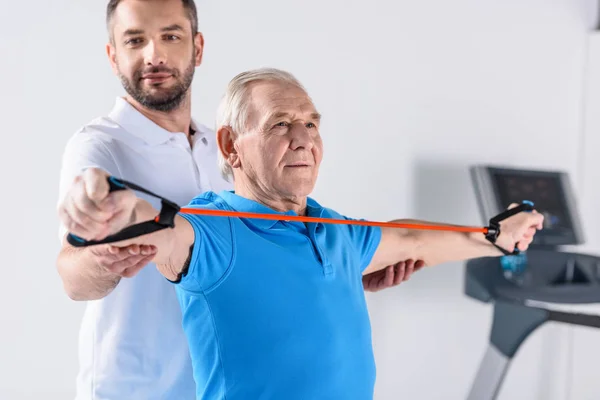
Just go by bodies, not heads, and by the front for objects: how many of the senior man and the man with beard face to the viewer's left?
0

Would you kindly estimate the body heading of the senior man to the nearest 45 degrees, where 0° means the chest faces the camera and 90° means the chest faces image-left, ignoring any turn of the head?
approximately 315°

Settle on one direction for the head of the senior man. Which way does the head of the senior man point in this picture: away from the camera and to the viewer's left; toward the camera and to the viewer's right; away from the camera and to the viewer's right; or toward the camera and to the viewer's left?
toward the camera and to the viewer's right

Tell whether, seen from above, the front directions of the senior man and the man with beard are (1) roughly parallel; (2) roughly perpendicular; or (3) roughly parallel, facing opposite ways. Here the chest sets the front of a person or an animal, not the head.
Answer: roughly parallel

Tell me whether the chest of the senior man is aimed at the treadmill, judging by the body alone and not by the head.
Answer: no

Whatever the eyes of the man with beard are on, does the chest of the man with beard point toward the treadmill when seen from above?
no

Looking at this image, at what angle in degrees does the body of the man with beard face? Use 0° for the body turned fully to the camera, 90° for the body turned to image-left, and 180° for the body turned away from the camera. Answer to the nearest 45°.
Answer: approximately 315°

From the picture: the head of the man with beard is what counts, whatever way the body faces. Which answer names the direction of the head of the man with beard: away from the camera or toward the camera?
toward the camera
